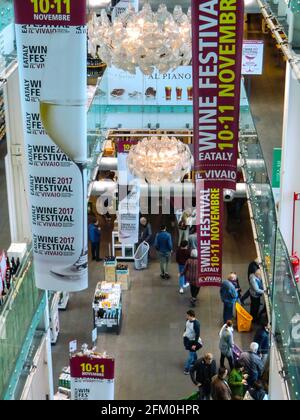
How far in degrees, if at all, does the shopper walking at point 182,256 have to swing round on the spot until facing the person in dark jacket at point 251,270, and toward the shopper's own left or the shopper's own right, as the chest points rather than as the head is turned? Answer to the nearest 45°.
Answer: approximately 135° to the shopper's own right

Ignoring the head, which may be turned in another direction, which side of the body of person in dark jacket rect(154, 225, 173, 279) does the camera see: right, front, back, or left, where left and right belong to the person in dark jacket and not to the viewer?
back

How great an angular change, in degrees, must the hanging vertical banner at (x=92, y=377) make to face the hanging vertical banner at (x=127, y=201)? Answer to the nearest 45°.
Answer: approximately 180°

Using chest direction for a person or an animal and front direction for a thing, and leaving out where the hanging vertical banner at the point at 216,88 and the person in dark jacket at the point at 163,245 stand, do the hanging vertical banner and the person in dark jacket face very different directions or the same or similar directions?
very different directions

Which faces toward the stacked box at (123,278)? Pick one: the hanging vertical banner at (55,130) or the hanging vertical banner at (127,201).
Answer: the hanging vertical banner at (127,201)

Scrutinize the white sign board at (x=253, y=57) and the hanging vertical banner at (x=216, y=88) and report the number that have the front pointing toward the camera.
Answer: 2

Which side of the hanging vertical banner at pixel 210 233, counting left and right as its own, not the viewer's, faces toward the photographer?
front

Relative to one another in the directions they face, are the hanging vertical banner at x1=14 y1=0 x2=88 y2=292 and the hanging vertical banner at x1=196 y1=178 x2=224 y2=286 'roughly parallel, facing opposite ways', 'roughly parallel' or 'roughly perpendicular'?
roughly parallel

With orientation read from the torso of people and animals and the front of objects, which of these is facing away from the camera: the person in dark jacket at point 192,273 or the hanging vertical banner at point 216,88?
the person in dark jacket

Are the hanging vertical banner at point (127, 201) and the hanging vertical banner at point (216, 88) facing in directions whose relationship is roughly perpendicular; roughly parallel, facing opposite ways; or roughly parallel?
roughly parallel

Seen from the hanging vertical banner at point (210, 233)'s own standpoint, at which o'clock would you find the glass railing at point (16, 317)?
The glass railing is roughly at 2 o'clock from the hanging vertical banner.

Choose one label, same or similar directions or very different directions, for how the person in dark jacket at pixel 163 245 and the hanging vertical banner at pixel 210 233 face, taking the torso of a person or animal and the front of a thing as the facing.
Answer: very different directions
